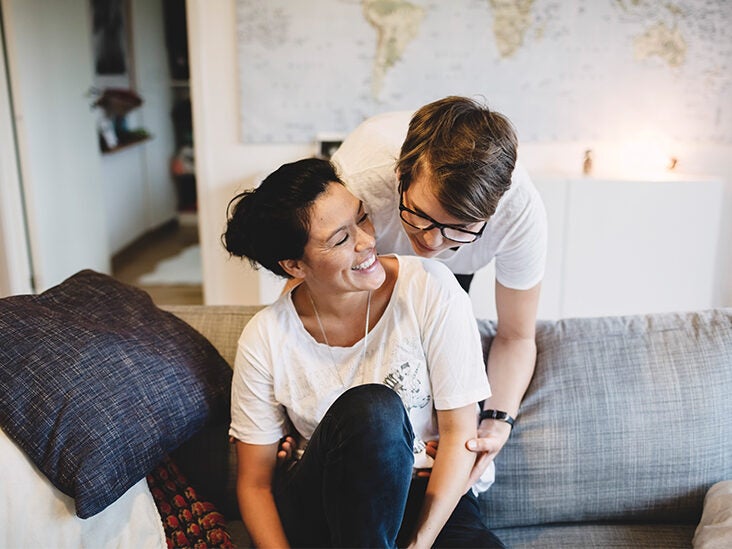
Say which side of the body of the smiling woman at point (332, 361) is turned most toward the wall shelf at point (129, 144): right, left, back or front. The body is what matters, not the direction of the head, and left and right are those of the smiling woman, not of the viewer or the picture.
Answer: back

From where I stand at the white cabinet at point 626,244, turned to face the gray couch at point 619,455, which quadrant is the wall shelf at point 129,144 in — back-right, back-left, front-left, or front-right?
back-right

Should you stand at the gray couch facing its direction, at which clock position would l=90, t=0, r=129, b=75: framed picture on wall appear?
The framed picture on wall is roughly at 5 o'clock from the gray couch.

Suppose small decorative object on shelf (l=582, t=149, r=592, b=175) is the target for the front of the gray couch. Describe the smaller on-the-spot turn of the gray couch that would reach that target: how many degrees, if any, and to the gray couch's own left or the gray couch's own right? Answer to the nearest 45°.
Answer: approximately 180°

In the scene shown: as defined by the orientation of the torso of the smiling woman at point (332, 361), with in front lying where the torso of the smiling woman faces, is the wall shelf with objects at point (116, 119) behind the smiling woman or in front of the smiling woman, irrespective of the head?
behind

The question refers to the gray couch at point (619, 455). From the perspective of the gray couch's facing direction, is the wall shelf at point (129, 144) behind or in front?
behind

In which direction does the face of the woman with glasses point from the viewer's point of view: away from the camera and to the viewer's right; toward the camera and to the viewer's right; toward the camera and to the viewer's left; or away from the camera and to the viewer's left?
toward the camera and to the viewer's left

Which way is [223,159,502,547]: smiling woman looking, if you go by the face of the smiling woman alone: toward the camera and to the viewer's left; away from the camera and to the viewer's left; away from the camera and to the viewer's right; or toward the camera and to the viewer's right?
toward the camera and to the viewer's right

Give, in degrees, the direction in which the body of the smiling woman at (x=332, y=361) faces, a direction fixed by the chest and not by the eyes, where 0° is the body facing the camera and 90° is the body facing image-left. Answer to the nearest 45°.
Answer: approximately 0°
